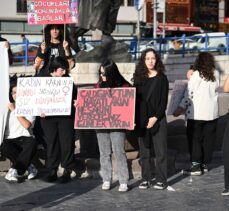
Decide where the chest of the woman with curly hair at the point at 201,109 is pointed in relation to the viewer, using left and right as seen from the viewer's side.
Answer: facing away from the viewer and to the left of the viewer

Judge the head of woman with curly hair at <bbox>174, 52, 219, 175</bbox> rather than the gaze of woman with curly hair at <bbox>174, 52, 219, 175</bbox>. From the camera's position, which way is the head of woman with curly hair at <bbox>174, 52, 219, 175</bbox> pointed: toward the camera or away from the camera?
away from the camera

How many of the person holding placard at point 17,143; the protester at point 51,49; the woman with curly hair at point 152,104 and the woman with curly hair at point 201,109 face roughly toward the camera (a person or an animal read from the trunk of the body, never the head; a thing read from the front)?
3

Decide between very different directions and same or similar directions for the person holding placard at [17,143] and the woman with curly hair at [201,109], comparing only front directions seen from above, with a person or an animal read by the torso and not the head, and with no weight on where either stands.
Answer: very different directions

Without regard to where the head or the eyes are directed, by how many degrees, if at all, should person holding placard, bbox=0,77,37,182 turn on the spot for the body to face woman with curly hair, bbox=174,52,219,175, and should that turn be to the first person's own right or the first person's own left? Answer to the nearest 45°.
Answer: approximately 90° to the first person's own left

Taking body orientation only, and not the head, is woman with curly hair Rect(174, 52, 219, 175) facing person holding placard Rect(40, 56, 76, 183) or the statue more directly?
the statue

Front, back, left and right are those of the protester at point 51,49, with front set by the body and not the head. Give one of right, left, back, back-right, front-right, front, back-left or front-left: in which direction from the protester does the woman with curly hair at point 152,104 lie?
front-left

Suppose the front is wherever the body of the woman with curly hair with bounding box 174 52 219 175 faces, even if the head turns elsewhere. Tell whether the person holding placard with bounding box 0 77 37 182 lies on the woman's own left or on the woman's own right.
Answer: on the woman's own left

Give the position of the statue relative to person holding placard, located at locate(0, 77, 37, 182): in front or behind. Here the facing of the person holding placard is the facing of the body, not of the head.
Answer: behind

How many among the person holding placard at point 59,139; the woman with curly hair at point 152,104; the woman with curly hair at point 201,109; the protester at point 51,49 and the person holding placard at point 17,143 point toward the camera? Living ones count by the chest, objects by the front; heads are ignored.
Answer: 4
